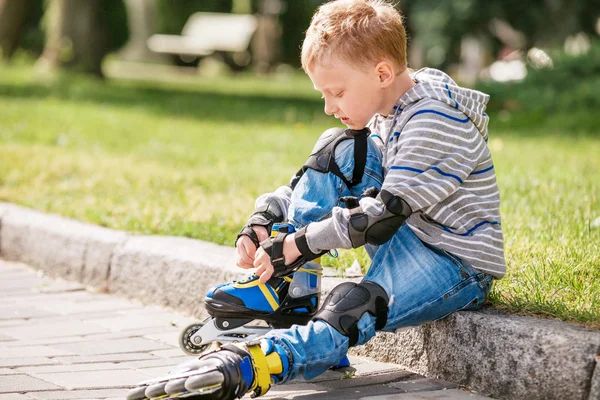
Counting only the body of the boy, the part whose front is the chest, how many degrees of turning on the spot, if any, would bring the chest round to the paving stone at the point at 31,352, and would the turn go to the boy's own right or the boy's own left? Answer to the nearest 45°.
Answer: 0° — they already face it

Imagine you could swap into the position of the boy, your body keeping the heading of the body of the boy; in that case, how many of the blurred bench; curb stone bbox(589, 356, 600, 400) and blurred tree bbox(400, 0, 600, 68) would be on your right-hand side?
2

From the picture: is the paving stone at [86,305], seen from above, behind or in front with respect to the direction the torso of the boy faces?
in front

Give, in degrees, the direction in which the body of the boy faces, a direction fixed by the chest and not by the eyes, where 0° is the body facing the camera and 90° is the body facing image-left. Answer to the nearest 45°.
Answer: approximately 90°

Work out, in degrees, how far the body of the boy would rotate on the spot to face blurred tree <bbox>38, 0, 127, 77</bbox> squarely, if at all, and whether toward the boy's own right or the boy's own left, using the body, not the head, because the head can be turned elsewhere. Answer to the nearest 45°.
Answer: approximately 90° to the boy's own right

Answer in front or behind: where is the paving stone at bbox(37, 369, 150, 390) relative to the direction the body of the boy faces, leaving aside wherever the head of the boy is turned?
in front

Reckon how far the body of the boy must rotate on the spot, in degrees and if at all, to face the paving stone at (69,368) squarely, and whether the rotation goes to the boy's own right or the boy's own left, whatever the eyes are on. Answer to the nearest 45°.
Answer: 0° — they already face it

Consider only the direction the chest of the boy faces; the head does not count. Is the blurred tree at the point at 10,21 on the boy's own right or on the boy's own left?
on the boy's own right

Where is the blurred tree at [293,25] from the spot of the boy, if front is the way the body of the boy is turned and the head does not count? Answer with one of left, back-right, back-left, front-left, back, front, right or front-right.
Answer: right

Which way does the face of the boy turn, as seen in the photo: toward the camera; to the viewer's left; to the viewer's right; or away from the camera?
to the viewer's left

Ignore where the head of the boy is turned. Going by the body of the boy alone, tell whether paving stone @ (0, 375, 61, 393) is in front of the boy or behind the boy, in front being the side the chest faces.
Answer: in front
